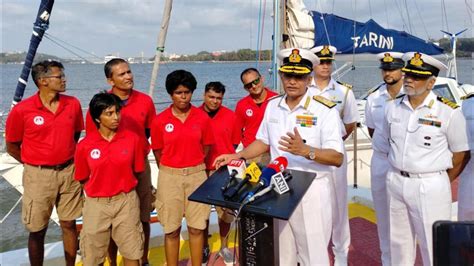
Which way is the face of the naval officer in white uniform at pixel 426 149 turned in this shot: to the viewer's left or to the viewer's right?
to the viewer's left

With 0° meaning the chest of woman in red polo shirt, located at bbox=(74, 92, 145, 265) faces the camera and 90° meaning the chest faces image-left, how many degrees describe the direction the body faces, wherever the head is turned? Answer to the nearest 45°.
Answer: approximately 0°

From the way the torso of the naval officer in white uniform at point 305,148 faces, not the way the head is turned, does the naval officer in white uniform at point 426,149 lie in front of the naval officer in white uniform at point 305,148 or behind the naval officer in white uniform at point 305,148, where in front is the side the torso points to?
behind

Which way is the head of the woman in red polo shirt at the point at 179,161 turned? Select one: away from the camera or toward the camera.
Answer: toward the camera

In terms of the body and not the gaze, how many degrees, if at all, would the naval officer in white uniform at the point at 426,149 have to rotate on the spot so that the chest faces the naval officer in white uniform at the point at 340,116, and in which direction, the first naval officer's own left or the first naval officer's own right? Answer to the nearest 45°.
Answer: approximately 90° to the first naval officer's own right

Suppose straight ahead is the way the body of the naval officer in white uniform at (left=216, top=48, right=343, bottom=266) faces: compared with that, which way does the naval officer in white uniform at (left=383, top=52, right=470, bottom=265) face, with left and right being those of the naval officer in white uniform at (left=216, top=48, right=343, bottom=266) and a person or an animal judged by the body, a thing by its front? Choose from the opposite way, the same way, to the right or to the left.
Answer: the same way

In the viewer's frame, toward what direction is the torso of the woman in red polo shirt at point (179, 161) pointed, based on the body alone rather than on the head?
toward the camera

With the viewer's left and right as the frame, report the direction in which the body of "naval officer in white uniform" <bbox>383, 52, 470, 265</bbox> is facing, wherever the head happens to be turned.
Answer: facing the viewer and to the left of the viewer

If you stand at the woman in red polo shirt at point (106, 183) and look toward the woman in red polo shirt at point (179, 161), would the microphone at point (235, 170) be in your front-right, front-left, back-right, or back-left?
front-right

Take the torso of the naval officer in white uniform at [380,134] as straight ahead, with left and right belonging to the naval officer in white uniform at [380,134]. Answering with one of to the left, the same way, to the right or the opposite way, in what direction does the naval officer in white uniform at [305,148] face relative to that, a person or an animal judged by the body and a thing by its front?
the same way

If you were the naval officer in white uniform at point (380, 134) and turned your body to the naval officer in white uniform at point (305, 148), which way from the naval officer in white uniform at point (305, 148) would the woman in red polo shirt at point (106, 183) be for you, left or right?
right

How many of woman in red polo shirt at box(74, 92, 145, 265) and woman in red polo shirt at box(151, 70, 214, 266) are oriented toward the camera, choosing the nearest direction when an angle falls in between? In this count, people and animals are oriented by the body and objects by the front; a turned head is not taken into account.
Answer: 2

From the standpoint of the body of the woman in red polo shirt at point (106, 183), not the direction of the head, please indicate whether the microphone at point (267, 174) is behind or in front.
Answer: in front

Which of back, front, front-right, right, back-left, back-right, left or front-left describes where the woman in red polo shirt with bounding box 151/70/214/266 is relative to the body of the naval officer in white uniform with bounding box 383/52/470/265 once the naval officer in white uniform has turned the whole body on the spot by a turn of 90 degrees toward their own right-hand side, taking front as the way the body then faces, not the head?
front-left

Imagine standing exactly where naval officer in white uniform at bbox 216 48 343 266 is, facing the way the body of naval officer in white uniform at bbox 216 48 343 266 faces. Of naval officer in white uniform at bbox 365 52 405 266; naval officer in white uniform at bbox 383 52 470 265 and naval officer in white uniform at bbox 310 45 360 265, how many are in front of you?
0
